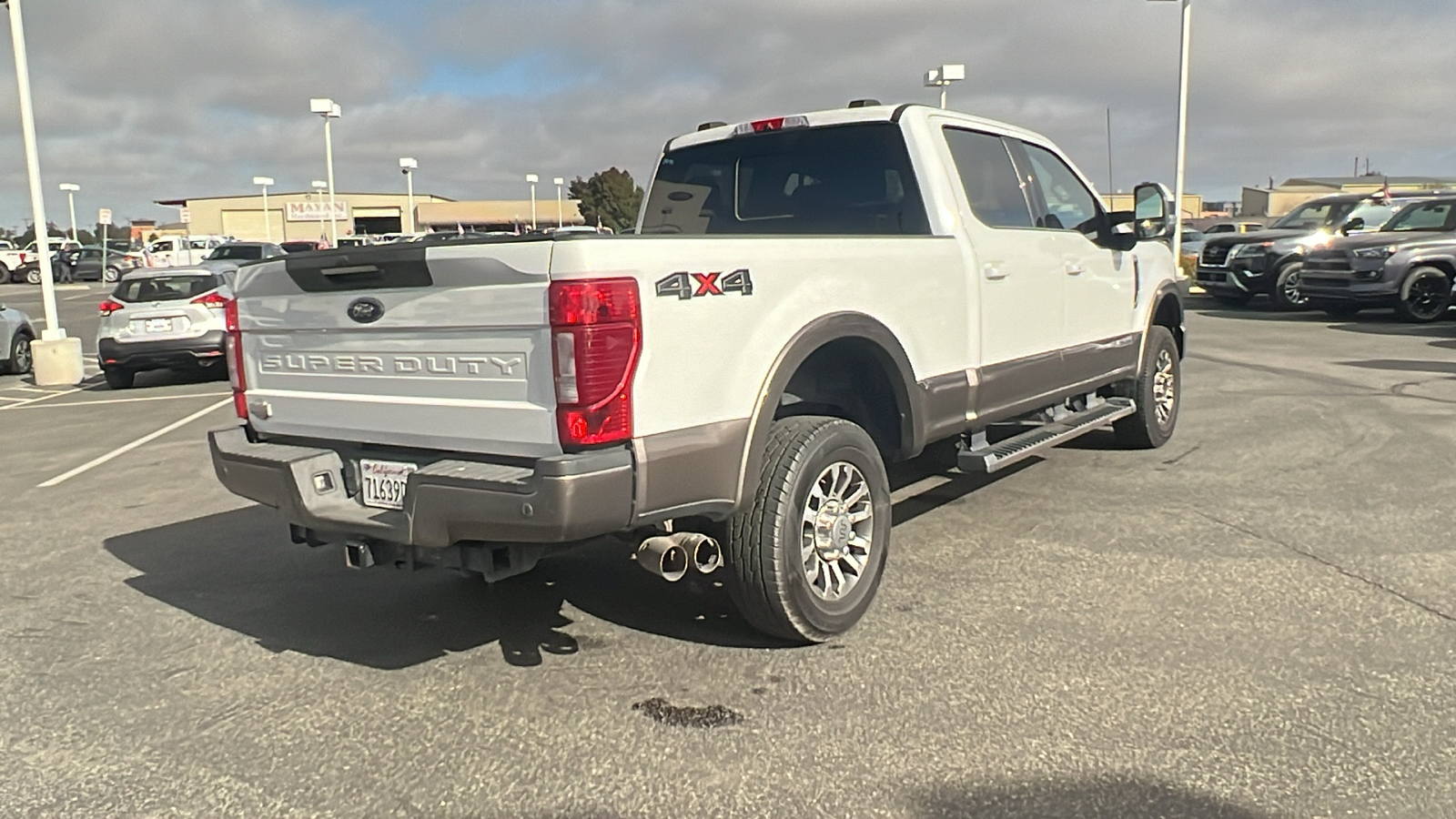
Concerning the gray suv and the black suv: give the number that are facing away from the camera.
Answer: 0

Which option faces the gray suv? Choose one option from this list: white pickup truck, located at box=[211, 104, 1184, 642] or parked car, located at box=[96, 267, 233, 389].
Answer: the white pickup truck

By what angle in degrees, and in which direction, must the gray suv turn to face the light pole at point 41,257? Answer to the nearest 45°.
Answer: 0° — it already faces it

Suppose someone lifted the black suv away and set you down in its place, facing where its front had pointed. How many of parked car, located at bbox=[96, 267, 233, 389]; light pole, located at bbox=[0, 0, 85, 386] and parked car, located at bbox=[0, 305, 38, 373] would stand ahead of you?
3

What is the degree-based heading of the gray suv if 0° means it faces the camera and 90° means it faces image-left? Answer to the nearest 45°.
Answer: approximately 45°

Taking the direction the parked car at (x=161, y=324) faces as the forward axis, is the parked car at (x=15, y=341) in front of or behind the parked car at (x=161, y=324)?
in front

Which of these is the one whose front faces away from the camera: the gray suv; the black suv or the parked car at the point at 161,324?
the parked car

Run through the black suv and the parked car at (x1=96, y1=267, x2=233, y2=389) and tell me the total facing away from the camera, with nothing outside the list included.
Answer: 1

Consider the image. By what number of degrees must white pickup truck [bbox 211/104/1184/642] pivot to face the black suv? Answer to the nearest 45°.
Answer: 0° — it already faces it

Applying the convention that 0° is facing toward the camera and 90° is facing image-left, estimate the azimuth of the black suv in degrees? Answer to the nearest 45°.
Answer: approximately 45°

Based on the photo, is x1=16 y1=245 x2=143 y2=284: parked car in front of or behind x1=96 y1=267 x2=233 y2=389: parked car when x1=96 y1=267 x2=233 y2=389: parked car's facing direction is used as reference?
in front
